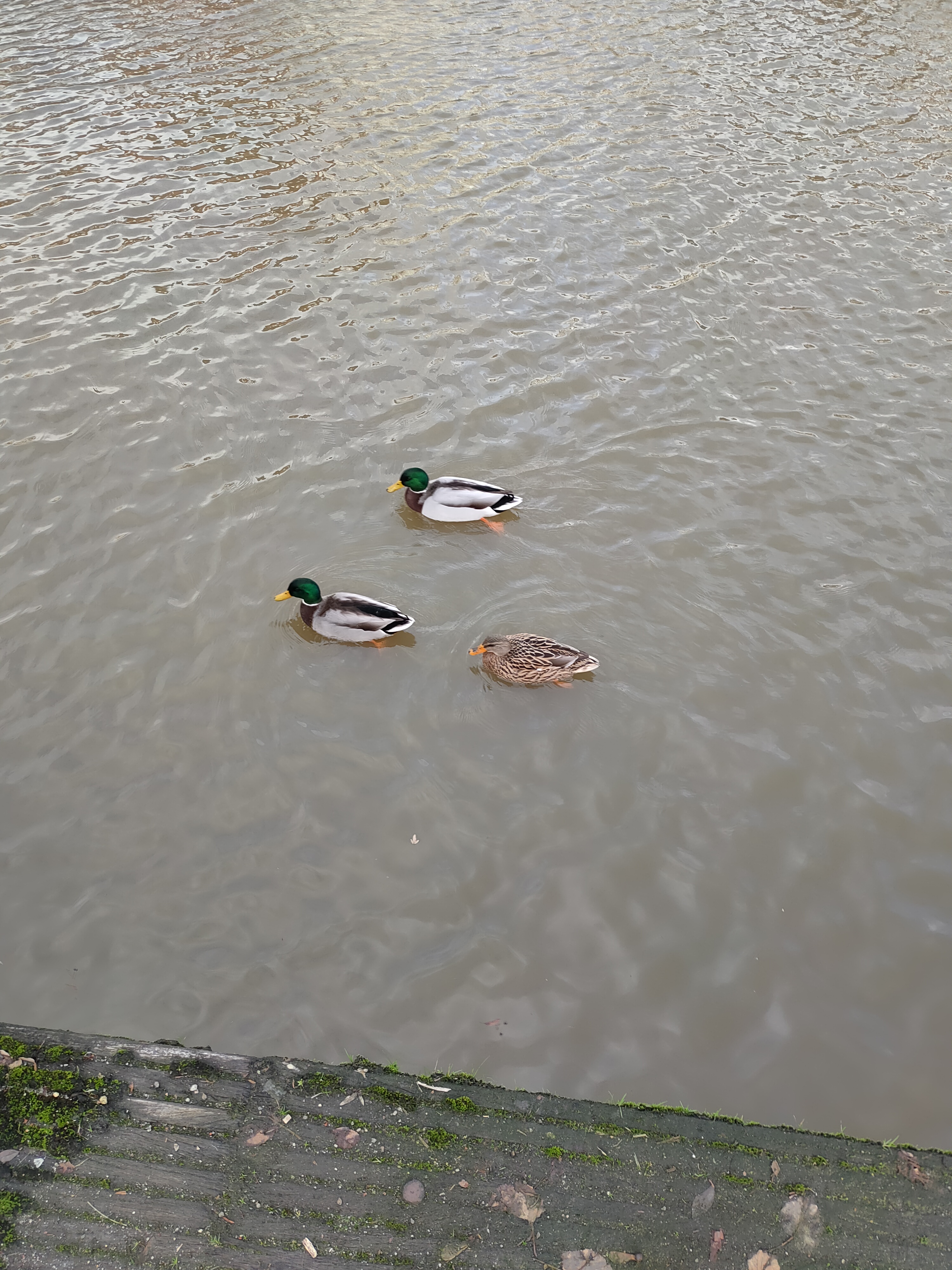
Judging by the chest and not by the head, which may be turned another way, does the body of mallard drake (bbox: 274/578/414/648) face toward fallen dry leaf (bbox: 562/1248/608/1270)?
no

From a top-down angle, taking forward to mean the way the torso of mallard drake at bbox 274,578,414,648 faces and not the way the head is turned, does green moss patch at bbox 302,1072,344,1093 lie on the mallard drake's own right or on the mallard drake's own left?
on the mallard drake's own left

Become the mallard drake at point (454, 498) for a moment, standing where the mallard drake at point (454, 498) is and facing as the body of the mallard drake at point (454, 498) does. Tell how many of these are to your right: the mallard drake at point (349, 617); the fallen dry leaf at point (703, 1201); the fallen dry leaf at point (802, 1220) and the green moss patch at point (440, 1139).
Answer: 0

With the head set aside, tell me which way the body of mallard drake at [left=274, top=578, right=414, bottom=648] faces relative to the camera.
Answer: to the viewer's left

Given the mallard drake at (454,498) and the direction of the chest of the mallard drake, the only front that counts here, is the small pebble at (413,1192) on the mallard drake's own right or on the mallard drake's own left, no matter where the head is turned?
on the mallard drake's own left

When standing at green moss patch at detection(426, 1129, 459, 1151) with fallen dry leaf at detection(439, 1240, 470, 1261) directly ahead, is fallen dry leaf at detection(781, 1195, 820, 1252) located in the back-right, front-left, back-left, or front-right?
front-left

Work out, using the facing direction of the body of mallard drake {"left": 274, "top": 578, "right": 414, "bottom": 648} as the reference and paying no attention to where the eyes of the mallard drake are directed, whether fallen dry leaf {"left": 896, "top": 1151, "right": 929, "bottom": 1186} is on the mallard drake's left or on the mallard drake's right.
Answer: on the mallard drake's left

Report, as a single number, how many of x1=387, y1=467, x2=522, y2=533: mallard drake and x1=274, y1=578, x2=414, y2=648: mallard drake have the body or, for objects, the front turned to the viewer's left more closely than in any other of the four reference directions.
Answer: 2

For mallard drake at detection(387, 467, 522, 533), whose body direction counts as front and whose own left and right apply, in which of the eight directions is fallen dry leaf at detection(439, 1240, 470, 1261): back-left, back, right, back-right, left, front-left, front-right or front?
left

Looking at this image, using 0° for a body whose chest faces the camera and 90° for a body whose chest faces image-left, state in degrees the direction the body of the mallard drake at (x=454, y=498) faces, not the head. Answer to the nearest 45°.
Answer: approximately 90°

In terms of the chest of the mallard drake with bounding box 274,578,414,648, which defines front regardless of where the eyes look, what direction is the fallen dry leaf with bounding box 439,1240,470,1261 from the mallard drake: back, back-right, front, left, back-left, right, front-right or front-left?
left

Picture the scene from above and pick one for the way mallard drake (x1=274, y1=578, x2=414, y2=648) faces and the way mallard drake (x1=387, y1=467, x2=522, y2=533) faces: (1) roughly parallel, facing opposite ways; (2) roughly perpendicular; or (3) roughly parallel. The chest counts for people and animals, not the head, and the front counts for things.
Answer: roughly parallel

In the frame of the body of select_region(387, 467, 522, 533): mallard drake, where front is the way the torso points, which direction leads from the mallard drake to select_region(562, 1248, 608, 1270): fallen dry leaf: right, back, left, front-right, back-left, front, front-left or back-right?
left
